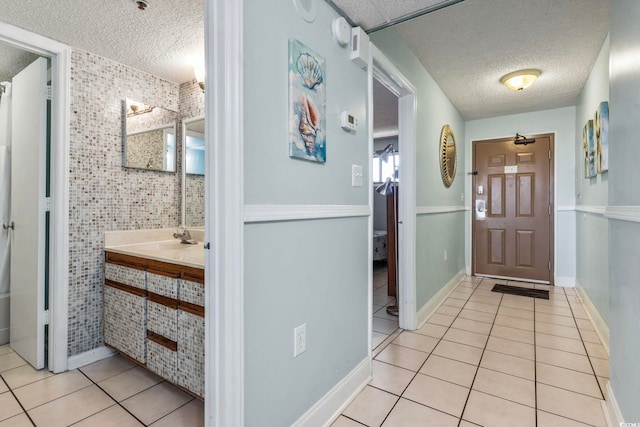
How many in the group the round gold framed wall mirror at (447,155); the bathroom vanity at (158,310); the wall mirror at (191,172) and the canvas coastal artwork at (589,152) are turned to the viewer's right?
1

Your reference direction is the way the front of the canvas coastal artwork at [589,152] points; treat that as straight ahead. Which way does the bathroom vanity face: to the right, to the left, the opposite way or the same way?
to the left

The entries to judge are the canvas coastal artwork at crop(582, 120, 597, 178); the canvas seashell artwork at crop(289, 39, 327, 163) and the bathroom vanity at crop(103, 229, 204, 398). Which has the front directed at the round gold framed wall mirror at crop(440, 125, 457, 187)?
the canvas coastal artwork

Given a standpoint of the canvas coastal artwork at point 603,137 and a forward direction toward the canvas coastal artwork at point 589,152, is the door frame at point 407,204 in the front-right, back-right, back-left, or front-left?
back-left

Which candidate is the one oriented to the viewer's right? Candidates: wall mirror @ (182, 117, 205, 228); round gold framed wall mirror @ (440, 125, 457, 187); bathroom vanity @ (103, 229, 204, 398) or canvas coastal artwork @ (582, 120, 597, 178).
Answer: the round gold framed wall mirror

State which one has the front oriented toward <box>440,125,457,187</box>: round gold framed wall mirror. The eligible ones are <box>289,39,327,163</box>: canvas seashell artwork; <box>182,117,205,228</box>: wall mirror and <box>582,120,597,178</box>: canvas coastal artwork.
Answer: the canvas coastal artwork

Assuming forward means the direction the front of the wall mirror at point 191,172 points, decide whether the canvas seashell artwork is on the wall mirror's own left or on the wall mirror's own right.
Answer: on the wall mirror's own left

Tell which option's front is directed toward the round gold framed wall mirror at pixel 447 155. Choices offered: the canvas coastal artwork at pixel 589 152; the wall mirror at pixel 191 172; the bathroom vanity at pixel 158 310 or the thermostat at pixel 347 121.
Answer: the canvas coastal artwork

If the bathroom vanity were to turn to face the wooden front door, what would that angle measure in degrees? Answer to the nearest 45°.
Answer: approximately 135° to its left

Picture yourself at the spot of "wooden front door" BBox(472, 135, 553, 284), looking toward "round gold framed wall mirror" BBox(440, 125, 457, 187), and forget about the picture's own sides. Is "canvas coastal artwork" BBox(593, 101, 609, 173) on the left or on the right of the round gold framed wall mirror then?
left

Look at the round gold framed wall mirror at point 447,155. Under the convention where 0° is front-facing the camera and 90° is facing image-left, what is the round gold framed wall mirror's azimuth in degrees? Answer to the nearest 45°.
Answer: approximately 270°

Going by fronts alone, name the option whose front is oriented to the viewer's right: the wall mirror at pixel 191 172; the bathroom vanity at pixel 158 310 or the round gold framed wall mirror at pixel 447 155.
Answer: the round gold framed wall mirror

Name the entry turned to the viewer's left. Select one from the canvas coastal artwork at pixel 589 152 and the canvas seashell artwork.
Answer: the canvas coastal artwork

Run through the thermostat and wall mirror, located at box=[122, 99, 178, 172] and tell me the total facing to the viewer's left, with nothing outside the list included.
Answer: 0

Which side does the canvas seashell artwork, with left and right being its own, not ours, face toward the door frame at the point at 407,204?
left

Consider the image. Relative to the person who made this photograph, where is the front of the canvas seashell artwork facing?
facing the viewer and to the right of the viewer

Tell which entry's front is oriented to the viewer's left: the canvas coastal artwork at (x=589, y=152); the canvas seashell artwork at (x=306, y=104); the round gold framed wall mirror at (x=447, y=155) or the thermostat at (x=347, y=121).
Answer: the canvas coastal artwork

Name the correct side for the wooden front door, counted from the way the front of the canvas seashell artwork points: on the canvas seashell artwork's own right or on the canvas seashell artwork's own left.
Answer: on the canvas seashell artwork's own left
